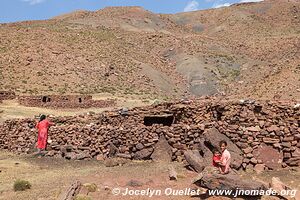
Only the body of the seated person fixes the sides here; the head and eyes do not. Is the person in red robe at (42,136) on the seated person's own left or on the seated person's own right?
on the seated person's own right

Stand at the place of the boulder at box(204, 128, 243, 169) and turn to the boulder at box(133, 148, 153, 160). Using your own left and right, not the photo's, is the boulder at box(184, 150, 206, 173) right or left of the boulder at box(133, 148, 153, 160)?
left

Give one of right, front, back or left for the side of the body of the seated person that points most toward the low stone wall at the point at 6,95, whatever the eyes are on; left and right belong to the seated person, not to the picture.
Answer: right

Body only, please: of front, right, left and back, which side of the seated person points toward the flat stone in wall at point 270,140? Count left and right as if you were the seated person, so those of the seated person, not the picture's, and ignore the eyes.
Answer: back

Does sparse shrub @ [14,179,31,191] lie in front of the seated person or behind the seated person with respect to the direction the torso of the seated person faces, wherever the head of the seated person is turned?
in front

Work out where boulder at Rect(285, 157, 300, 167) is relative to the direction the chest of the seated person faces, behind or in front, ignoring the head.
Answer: behind

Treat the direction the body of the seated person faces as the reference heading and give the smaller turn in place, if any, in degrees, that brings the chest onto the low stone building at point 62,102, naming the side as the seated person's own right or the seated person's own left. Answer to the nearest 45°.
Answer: approximately 90° to the seated person's own right

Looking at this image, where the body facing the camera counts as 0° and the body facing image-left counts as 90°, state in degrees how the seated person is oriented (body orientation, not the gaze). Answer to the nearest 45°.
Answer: approximately 45°

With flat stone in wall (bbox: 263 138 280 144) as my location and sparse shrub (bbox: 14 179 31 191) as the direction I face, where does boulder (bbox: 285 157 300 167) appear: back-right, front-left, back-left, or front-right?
back-left

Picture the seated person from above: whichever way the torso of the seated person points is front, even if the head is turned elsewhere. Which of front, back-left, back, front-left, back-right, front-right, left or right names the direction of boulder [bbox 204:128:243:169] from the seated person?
back-right
